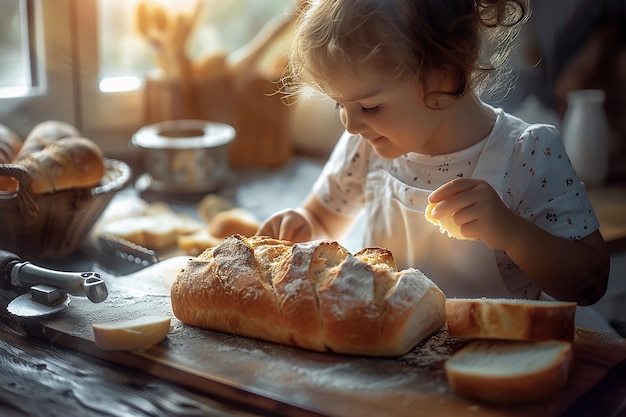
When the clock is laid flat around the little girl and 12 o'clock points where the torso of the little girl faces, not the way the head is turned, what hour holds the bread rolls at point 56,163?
The bread rolls is roughly at 2 o'clock from the little girl.

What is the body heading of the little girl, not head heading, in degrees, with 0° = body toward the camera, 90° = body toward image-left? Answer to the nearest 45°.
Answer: approximately 45°

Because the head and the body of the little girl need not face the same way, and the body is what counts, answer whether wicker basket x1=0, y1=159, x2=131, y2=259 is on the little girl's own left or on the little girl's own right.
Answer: on the little girl's own right

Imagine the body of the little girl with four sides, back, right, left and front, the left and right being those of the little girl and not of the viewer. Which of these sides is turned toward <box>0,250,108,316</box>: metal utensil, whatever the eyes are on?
front

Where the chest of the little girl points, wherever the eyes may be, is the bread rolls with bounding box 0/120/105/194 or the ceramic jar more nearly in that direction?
the bread rolls
